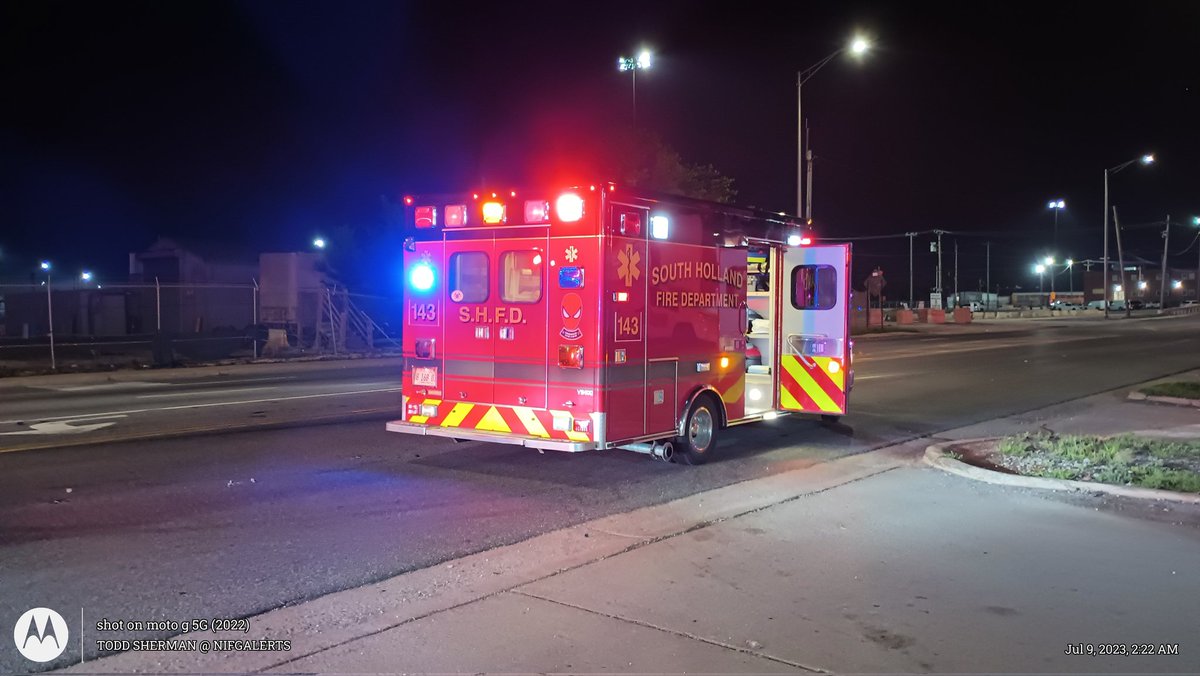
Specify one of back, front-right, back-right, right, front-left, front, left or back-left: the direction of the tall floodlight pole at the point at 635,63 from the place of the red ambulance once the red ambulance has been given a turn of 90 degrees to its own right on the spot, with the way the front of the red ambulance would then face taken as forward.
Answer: back-left

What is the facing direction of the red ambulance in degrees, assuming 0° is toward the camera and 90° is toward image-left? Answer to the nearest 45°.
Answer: approximately 225°

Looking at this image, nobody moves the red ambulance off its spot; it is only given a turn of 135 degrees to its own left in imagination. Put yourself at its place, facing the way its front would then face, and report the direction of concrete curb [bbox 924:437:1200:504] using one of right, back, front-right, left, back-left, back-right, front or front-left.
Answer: back
